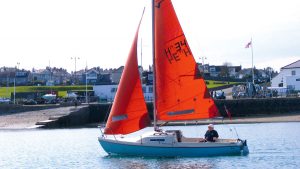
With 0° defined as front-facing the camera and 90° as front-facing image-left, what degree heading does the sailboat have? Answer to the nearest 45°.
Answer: approximately 90°
